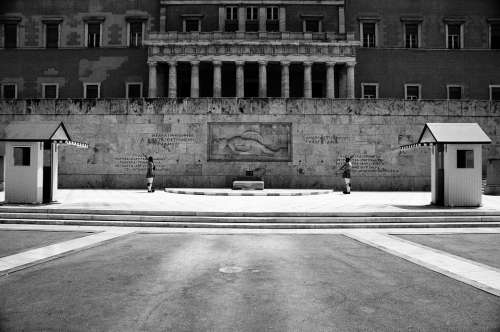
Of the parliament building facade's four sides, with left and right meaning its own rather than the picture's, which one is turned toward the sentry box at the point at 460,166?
front

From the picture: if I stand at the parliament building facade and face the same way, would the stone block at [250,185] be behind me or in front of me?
in front

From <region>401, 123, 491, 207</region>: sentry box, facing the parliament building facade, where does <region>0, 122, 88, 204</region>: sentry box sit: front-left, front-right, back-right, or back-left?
front-left

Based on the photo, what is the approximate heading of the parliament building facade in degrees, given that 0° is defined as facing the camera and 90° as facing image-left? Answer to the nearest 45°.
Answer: approximately 0°

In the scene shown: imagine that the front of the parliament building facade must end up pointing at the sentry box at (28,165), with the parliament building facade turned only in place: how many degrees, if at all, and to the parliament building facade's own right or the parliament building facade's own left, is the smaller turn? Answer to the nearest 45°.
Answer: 0° — it already faces it

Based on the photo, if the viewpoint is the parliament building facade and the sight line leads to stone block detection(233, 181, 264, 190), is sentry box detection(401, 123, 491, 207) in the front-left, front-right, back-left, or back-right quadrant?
front-left

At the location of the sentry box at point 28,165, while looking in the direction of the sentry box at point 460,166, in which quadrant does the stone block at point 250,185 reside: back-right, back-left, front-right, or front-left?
front-left

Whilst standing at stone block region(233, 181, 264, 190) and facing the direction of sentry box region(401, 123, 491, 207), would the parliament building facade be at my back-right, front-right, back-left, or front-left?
back-left
